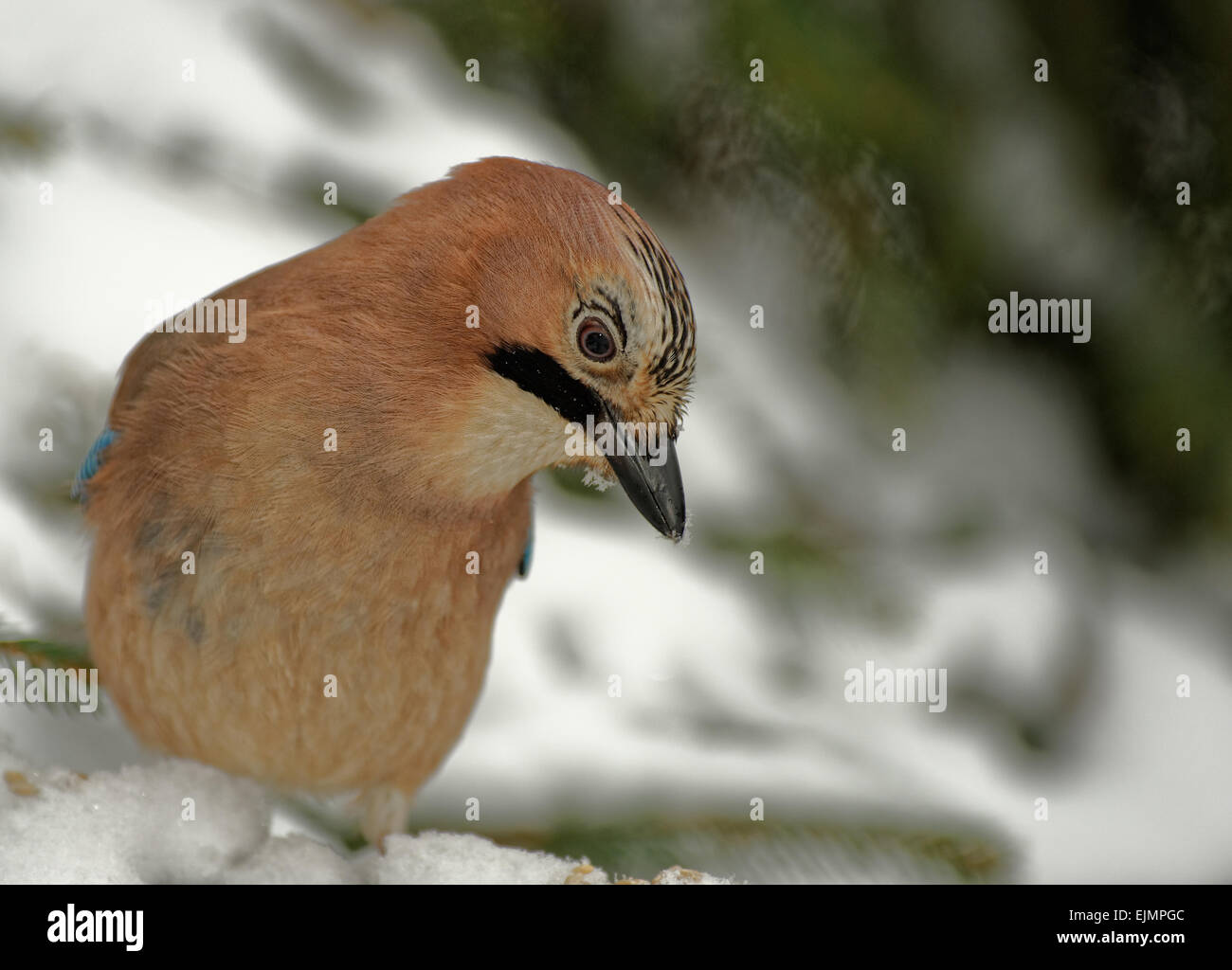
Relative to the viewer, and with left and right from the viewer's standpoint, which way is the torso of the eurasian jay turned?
facing the viewer and to the right of the viewer
